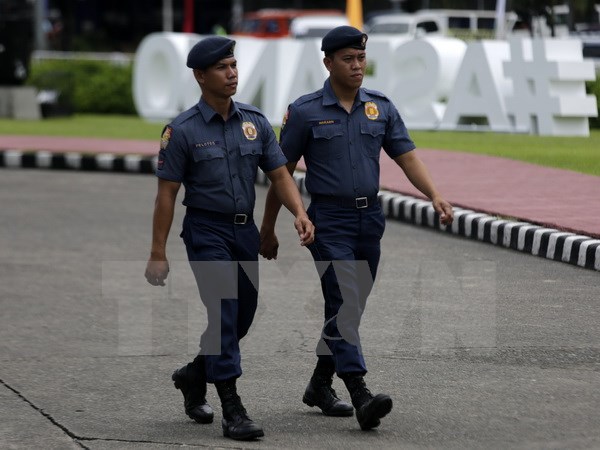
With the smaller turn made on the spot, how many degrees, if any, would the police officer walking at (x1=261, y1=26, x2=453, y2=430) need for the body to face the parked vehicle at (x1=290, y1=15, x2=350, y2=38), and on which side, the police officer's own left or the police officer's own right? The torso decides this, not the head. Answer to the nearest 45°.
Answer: approximately 135° to the police officer's own left

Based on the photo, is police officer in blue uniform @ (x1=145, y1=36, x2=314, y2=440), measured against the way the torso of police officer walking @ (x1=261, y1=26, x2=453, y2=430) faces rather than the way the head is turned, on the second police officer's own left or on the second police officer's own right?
on the second police officer's own right

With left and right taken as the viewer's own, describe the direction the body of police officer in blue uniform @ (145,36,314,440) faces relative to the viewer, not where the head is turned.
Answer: facing the viewer and to the right of the viewer

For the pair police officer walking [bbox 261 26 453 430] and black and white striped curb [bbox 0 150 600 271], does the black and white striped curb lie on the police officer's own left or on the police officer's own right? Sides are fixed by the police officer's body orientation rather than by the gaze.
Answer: on the police officer's own left

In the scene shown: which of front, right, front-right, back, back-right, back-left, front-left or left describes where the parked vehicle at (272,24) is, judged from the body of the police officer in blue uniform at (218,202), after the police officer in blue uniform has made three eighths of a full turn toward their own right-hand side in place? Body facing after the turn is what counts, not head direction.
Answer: right

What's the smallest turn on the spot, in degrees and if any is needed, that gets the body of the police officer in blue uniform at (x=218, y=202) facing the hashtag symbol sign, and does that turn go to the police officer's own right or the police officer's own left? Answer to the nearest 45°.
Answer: approximately 135° to the police officer's own left

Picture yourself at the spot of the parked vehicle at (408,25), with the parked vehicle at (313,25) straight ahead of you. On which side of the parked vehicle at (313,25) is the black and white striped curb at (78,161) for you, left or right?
left

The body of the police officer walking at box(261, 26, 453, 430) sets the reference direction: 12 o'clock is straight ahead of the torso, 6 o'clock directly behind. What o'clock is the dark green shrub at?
The dark green shrub is roughly at 7 o'clock from the police officer walking.

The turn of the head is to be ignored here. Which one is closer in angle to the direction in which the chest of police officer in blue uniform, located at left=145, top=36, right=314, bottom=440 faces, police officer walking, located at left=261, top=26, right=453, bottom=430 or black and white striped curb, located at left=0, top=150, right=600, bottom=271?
the police officer walking

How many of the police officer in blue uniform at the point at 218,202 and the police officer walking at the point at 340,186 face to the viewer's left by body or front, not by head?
0
